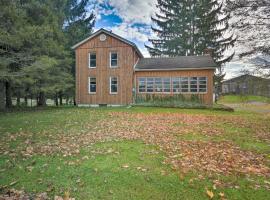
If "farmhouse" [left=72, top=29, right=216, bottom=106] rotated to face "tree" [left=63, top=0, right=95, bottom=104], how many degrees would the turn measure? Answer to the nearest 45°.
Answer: approximately 135° to its right

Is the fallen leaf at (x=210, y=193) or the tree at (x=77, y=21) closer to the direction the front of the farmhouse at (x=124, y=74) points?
the fallen leaf

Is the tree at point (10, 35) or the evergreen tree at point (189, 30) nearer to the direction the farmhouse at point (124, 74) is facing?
the tree

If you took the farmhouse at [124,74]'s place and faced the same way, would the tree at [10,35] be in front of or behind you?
in front

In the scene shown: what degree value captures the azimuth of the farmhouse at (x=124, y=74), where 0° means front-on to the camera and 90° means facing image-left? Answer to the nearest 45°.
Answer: approximately 0°

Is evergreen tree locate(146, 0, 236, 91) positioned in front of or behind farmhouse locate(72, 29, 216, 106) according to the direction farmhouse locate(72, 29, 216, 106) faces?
behind

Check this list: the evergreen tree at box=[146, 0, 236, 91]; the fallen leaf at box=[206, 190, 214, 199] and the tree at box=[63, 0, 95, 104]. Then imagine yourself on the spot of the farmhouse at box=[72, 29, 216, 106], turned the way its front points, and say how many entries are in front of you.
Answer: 1

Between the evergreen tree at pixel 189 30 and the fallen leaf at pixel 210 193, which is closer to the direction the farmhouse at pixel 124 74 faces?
the fallen leaf

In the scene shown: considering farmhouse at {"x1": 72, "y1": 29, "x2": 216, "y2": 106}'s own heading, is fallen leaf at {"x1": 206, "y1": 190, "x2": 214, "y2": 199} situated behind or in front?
in front
